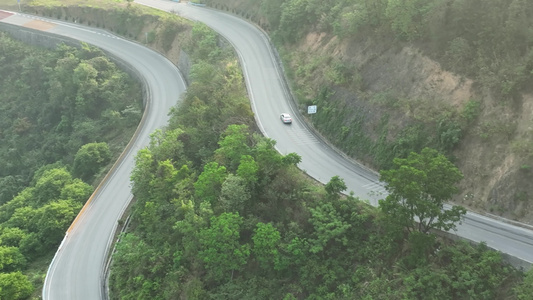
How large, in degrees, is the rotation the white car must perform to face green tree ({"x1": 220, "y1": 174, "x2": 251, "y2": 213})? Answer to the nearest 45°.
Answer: approximately 135° to its left

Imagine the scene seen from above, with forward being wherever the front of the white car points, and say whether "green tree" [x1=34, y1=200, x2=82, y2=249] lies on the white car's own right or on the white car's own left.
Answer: on the white car's own left

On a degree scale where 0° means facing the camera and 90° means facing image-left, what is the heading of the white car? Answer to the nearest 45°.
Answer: approximately 135°

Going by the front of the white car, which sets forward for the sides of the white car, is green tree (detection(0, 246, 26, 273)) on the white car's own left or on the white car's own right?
on the white car's own left

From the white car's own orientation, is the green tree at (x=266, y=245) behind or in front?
behind

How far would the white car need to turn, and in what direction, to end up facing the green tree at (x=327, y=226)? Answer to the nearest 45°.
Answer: approximately 135° to its left

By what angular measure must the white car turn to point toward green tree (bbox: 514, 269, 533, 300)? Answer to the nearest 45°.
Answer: approximately 180°

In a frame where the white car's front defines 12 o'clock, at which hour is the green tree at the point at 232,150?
The green tree is roughly at 8 o'clock from the white car.

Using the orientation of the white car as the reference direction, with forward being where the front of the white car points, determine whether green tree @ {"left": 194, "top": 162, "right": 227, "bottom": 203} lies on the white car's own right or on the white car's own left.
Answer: on the white car's own left
